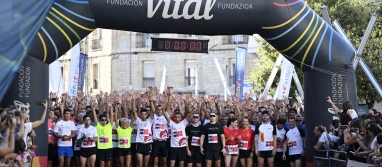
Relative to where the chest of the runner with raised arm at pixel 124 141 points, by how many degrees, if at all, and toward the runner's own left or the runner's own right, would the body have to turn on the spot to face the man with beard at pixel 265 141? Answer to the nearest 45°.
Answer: approximately 90° to the runner's own left

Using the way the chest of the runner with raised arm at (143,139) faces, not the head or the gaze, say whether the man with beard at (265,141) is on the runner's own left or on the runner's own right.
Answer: on the runner's own left

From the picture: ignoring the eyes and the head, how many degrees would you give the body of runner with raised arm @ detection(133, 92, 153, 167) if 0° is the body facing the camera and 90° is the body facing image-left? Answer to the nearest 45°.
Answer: approximately 0°

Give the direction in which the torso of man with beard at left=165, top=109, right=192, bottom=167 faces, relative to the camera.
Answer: toward the camera

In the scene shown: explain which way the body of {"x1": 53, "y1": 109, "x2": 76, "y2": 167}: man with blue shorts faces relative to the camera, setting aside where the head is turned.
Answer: toward the camera

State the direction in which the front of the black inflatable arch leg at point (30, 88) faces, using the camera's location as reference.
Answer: facing the viewer

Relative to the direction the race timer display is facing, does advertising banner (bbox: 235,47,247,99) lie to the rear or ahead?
to the rear

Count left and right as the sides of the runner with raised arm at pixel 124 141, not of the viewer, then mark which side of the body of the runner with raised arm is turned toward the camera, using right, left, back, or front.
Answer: front

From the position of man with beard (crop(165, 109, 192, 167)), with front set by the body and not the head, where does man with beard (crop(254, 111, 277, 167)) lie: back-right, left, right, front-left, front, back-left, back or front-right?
left

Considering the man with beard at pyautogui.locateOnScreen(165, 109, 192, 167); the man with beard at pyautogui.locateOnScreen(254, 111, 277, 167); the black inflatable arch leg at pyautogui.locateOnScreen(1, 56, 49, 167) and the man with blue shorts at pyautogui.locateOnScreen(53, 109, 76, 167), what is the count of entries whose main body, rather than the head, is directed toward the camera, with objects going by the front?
4

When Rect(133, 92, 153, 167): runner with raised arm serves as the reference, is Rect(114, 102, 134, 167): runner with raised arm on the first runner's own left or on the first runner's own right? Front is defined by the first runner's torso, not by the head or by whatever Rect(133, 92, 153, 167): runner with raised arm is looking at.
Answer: on the first runner's own right
